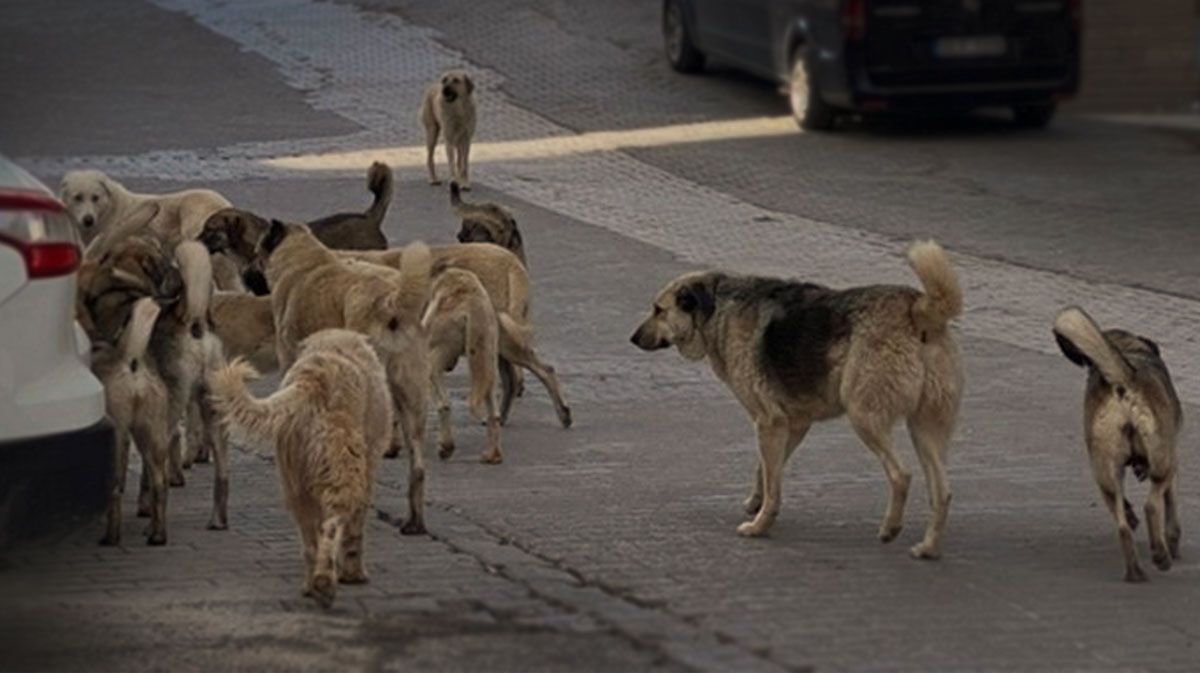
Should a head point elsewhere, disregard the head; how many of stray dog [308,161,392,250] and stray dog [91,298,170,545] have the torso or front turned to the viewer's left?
1

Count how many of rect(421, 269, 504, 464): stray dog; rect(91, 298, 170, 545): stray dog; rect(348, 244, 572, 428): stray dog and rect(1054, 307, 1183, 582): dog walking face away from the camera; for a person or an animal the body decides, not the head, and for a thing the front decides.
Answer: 3

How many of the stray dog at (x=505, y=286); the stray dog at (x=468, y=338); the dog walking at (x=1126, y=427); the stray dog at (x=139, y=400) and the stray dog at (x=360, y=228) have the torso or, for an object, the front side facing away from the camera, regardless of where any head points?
3

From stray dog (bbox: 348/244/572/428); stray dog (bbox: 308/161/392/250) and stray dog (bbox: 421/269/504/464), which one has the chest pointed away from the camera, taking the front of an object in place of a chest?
stray dog (bbox: 421/269/504/464)

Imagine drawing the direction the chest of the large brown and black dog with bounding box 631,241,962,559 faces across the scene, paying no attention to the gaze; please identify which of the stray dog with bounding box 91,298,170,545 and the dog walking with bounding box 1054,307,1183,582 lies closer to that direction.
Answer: the stray dog

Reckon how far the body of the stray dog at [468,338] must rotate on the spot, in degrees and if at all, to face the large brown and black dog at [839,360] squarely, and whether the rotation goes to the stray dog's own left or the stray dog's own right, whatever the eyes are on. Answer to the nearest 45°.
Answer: approximately 135° to the stray dog's own right

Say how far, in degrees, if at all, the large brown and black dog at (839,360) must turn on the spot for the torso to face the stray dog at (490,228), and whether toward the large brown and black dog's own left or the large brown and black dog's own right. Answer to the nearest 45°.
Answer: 0° — it already faces it

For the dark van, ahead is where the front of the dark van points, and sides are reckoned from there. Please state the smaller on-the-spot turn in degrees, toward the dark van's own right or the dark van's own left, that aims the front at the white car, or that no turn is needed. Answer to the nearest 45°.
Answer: approximately 135° to the dark van's own left

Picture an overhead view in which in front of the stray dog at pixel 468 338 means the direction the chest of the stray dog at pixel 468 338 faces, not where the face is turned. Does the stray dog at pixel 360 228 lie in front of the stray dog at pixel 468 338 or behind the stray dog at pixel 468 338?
in front

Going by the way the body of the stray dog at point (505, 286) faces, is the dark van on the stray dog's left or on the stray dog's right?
on the stray dog's right

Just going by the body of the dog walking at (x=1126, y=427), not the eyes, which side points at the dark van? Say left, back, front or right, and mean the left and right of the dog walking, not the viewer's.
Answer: front

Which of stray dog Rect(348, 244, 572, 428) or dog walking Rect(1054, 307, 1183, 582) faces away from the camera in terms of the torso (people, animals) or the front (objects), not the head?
the dog walking

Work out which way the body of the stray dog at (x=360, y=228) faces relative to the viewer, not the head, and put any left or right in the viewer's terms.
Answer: facing to the left of the viewer
